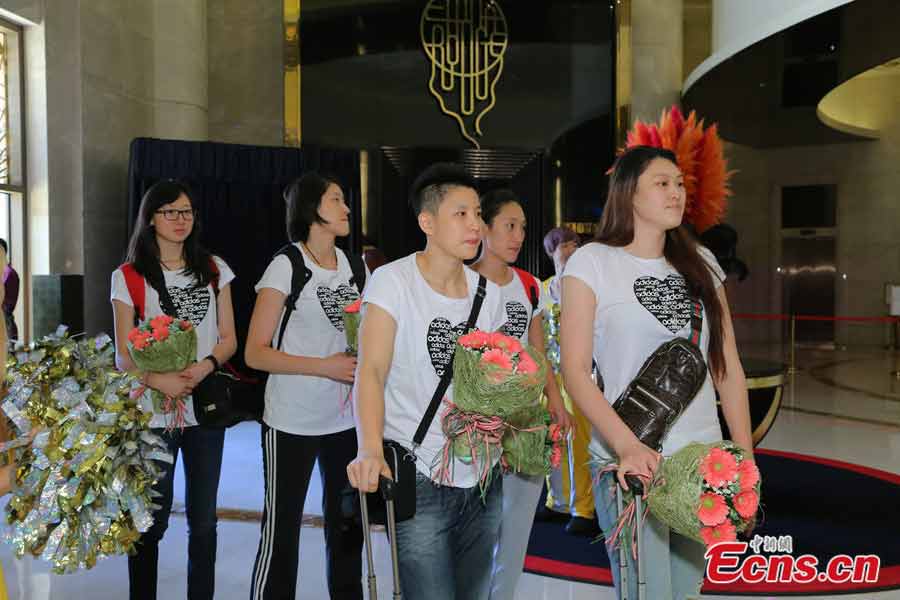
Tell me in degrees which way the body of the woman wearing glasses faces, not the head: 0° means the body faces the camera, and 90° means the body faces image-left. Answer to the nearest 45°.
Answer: approximately 315°

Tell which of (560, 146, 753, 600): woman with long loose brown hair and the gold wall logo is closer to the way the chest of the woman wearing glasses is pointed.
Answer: the woman with long loose brown hair

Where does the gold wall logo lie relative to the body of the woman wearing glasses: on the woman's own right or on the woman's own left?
on the woman's own left

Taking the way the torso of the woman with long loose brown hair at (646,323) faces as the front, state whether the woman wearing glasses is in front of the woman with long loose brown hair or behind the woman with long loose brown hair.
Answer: behind
